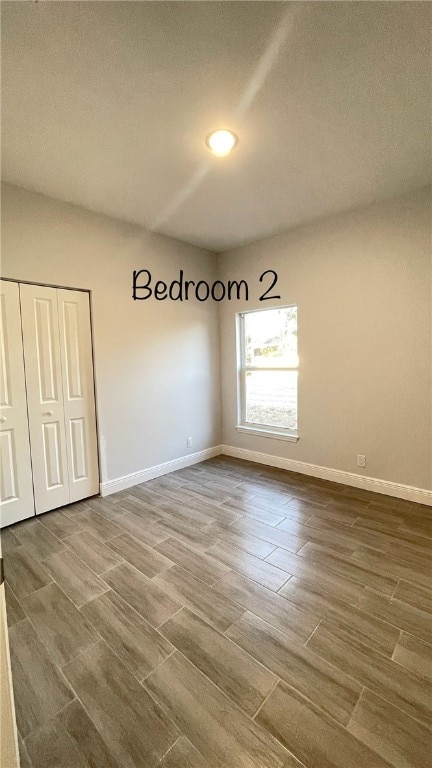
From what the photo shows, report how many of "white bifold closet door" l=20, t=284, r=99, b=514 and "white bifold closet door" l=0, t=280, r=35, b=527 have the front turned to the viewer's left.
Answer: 0

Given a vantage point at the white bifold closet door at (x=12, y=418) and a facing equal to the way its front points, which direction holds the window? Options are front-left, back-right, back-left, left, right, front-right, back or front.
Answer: front-left

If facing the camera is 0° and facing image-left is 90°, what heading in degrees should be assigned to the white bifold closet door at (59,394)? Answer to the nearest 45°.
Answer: approximately 315°
